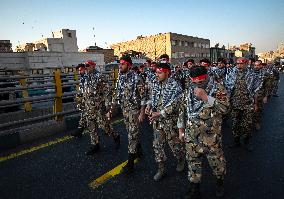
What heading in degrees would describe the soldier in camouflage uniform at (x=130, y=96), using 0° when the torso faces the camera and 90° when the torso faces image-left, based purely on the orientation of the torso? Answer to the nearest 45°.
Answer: approximately 45°

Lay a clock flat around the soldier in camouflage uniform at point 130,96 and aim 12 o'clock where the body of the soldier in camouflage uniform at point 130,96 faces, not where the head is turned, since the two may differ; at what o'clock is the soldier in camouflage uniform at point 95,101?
the soldier in camouflage uniform at point 95,101 is roughly at 3 o'clock from the soldier in camouflage uniform at point 130,96.

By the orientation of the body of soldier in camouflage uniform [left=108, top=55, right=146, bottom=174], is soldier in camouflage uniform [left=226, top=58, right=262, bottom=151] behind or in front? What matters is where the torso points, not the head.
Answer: behind

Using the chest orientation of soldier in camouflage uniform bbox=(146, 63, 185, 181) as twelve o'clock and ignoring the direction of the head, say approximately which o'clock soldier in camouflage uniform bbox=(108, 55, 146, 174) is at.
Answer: soldier in camouflage uniform bbox=(108, 55, 146, 174) is roughly at 3 o'clock from soldier in camouflage uniform bbox=(146, 63, 185, 181).

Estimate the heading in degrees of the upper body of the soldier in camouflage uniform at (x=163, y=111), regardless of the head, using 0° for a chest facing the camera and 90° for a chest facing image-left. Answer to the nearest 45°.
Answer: approximately 45°

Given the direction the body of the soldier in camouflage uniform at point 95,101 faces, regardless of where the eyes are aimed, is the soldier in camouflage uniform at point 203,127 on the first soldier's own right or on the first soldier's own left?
on the first soldier's own left

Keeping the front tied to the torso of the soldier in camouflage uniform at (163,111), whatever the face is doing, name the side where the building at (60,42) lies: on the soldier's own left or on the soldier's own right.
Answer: on the soldier's own right

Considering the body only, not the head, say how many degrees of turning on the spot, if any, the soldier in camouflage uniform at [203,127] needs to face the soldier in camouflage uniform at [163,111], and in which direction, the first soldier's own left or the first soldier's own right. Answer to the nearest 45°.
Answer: approximately 90° to the first soldier's own right

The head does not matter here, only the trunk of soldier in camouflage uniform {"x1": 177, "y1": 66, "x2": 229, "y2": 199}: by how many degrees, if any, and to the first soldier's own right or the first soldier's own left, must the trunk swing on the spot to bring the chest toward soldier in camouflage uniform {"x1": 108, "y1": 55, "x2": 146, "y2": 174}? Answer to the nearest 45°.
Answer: approximately 90° to the first soldier's own right
